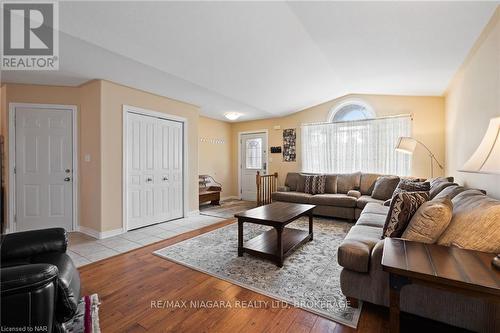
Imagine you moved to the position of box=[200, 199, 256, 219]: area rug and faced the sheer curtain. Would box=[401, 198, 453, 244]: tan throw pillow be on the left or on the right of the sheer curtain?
right

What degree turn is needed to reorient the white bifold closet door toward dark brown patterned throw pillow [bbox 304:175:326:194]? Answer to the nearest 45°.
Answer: approximately 45° to its left

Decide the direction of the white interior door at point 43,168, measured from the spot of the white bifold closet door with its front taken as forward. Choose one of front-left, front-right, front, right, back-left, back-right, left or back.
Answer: back-right

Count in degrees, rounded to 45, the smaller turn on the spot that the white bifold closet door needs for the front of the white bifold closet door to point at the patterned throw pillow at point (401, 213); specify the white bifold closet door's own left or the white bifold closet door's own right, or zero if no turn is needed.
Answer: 0° — it already faces it

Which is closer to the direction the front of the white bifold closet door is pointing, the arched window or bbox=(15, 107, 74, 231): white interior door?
the arched window

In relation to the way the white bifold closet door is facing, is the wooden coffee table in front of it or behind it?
in front

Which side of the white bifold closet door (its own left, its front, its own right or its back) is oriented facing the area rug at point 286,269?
front

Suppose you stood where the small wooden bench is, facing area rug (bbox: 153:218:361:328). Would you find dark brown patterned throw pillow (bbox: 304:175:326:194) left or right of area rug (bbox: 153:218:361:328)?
left

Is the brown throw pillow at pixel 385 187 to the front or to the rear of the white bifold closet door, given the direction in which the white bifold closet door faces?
to the front

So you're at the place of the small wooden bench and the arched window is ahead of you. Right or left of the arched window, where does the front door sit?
left
